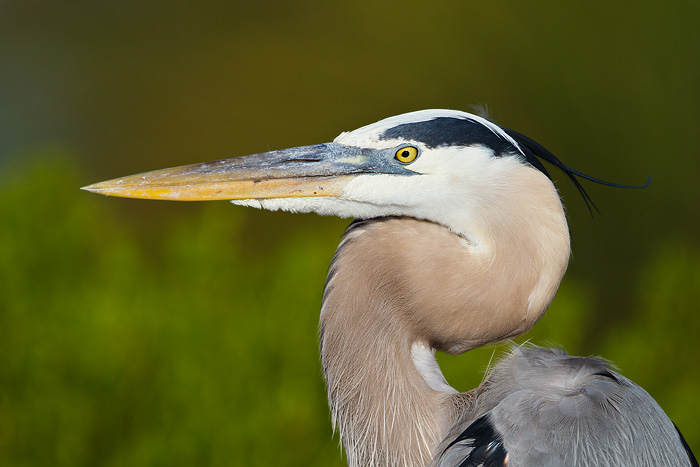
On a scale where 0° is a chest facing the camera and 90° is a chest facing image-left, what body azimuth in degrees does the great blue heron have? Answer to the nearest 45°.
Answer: approximately 90°
